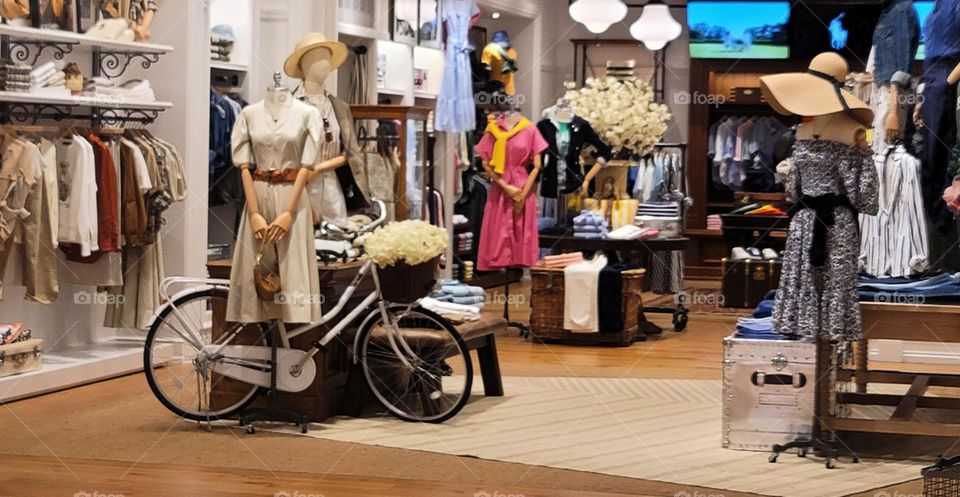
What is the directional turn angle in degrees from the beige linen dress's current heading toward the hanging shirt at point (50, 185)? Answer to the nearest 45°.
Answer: approximately 135° to its right

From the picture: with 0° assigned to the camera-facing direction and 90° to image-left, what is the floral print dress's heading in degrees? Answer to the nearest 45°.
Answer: approximately 0°

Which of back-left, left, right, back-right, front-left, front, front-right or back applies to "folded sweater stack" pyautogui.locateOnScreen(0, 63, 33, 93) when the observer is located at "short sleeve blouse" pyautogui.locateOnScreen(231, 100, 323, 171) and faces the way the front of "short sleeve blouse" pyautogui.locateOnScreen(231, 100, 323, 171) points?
back-right

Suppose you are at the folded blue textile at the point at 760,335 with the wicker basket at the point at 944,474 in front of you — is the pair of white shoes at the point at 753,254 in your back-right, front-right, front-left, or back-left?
back-left

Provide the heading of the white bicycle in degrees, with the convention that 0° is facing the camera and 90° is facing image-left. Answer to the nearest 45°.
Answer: approximately 270°

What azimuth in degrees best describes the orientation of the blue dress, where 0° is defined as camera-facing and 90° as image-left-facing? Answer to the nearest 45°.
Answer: approximately 0°

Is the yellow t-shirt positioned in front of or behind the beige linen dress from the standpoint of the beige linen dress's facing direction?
behind

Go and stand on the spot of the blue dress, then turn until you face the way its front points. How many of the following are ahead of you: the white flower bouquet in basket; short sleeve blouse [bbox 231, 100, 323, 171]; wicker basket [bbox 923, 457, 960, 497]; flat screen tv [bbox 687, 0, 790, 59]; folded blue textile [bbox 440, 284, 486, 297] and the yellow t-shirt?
4

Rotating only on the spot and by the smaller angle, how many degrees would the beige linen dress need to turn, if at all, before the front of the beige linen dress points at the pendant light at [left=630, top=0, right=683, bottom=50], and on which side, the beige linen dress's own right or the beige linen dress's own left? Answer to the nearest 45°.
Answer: approximately 135° to the beige linen dress's own left
